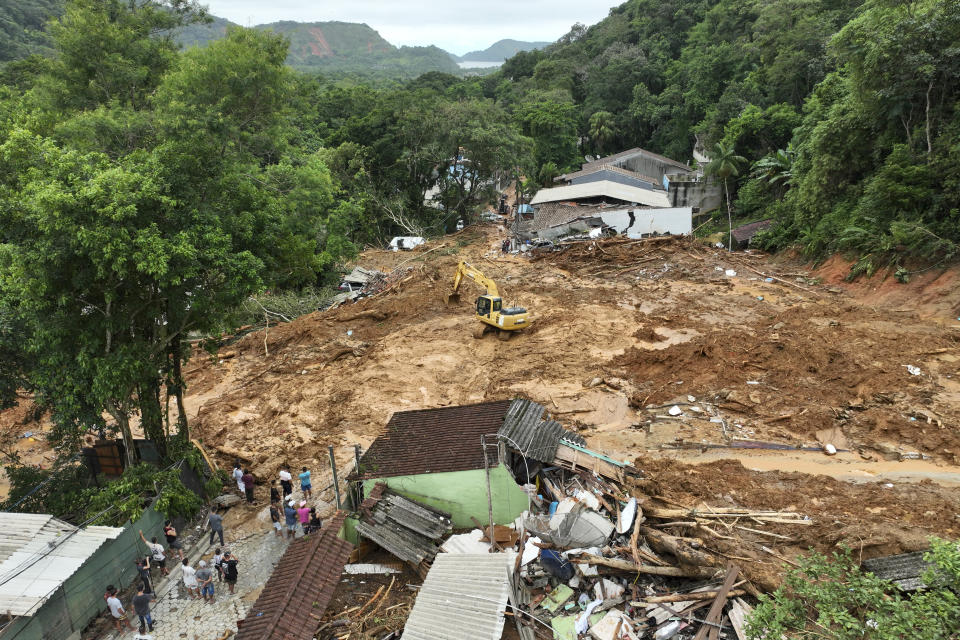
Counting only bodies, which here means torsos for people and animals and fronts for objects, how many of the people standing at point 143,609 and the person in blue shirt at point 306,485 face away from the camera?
2

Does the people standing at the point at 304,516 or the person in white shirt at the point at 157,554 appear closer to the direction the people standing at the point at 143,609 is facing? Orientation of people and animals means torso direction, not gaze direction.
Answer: the person in white shirt

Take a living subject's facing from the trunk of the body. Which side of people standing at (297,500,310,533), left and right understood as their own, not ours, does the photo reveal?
back

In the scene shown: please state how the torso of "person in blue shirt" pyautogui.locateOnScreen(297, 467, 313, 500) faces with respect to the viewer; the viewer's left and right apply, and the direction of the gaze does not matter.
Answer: facing away from the viewer

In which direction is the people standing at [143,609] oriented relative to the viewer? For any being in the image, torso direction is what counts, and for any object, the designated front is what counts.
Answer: away from the camera

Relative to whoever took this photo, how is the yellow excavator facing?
facing away from the viewer and to the left of the viewer

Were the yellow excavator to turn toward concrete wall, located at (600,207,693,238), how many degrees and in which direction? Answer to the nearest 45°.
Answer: approximately 90° to its right

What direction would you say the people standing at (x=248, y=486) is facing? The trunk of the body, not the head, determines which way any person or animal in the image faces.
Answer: away from the camera

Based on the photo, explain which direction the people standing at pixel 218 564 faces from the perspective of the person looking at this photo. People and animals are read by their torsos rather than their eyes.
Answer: facing away from the viewer

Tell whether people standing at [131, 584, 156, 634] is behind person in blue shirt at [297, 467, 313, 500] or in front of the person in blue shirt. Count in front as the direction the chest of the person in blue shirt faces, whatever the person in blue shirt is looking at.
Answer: behind

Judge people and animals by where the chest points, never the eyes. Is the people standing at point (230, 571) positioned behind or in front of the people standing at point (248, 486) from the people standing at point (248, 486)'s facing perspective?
behind

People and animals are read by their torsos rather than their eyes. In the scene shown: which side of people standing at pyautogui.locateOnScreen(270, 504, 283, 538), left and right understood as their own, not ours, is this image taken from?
back

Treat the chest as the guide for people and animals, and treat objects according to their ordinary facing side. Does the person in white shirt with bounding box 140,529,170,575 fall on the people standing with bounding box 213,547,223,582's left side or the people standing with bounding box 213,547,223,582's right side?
on their left

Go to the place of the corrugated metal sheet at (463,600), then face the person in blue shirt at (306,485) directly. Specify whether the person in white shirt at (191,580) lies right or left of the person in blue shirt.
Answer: left

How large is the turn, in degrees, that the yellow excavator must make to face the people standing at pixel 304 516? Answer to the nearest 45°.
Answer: approximately 135° to its left

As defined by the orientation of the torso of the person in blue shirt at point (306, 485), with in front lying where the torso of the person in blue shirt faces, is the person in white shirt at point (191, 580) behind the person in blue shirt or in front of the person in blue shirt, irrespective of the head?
behind
